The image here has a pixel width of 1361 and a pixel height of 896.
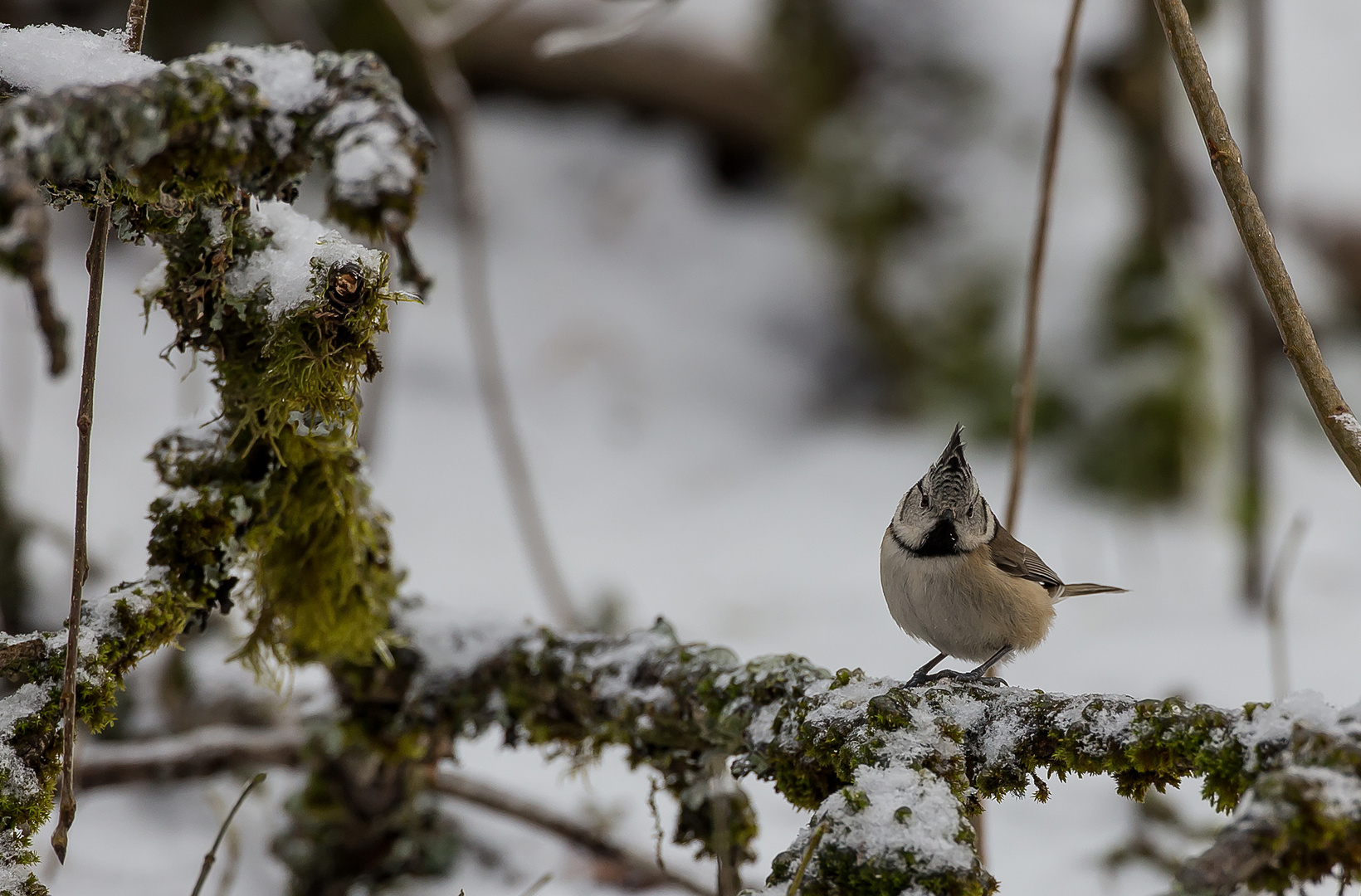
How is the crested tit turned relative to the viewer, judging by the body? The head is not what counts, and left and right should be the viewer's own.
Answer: facing the viewer and to the left of the viewer

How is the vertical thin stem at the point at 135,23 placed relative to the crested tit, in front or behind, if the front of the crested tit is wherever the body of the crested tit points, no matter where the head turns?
in front

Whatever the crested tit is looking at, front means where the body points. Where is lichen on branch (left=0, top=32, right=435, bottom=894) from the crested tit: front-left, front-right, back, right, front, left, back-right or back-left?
front

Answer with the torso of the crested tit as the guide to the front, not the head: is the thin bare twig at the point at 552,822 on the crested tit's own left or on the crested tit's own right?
on the crested tit's own right
